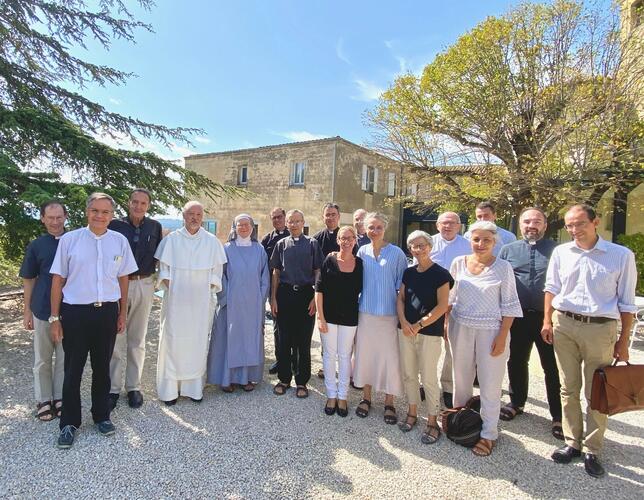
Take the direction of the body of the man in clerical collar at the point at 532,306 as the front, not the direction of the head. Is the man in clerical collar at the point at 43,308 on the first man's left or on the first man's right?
on the first man's right

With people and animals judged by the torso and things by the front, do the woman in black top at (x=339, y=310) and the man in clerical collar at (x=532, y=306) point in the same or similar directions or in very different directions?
same or similar directions

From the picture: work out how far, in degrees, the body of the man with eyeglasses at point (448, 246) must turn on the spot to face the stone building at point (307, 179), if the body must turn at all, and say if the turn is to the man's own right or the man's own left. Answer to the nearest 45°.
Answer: approximately 135° to the man's own right

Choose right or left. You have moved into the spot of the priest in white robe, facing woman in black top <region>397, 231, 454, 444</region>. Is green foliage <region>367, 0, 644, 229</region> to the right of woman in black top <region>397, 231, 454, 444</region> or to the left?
left

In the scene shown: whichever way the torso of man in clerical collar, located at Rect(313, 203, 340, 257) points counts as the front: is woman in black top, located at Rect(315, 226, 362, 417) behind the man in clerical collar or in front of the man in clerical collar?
in front

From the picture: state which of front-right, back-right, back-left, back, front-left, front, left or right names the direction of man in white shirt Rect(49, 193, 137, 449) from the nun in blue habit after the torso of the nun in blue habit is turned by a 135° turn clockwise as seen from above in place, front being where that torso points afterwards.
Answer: left

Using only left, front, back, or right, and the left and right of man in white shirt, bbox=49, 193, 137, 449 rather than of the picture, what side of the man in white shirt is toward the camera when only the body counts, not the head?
front

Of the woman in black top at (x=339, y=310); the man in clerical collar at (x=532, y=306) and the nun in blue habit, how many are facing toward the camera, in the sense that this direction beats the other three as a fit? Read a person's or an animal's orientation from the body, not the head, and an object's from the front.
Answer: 3

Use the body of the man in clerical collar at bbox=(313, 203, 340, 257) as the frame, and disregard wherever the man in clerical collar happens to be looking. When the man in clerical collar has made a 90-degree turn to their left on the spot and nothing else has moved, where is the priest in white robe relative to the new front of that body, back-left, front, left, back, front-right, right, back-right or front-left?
back-right

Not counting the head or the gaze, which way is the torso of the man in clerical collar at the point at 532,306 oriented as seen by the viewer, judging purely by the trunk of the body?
toward the camera

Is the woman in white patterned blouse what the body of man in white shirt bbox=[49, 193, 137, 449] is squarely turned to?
no

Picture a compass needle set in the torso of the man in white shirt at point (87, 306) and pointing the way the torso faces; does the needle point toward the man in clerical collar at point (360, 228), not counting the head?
no

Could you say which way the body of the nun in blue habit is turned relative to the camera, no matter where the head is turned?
toward the camera

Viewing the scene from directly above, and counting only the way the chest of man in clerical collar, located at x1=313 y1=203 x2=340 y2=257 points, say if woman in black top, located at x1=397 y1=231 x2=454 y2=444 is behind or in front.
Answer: in front

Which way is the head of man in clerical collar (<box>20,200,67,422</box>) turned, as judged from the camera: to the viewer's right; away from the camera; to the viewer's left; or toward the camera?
toward the camera

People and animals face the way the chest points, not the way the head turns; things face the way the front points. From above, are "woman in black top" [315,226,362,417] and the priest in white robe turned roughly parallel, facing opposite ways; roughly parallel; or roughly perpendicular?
roughly parallel

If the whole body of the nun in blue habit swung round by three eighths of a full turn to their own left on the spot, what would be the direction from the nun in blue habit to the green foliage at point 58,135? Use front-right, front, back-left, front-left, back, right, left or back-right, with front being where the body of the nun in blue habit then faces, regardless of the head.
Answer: left
